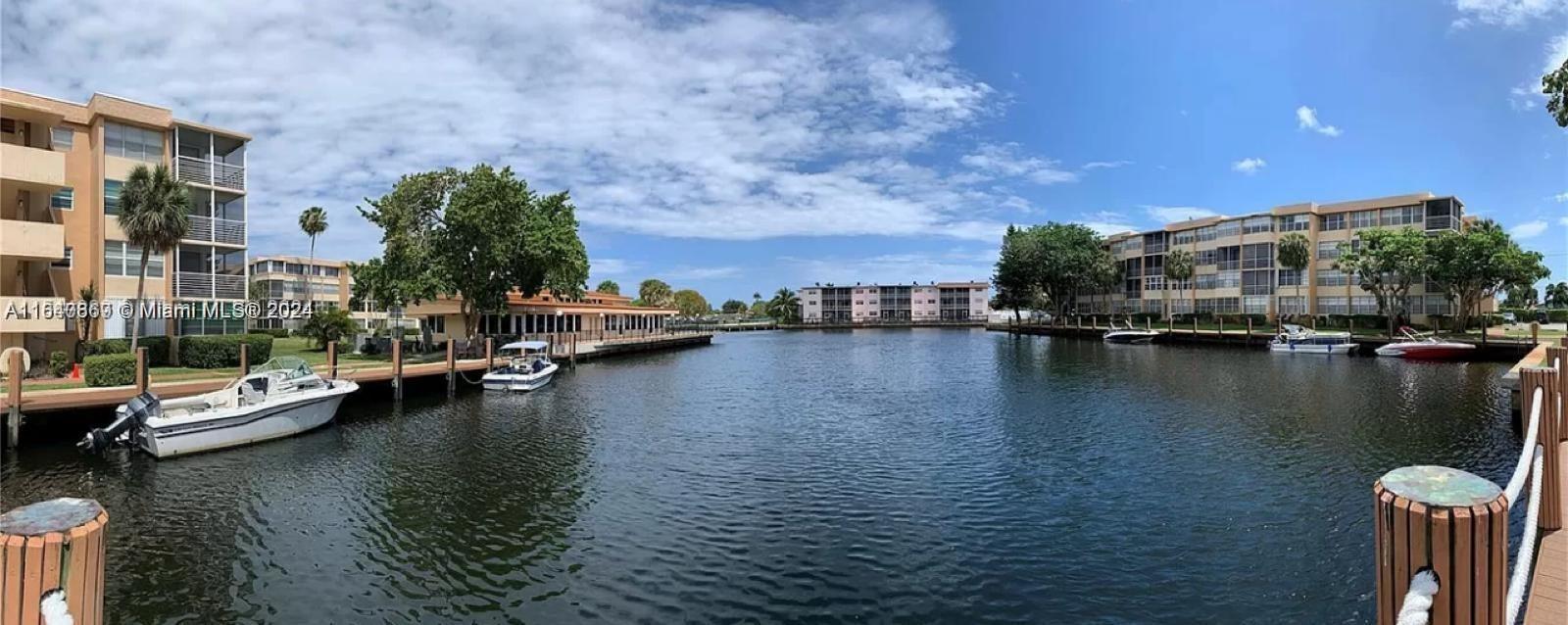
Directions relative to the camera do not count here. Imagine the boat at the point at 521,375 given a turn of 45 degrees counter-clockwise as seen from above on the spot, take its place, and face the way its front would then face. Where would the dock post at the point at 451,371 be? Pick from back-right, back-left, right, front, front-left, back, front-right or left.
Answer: left

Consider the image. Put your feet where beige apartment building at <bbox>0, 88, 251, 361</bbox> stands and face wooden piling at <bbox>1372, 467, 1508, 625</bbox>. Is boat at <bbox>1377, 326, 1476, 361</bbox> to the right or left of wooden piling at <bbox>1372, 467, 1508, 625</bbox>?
left

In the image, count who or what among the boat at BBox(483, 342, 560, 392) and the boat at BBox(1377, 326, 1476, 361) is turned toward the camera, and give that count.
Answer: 0
